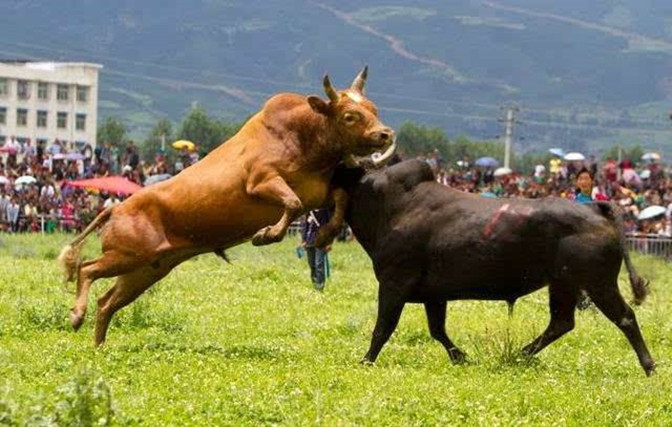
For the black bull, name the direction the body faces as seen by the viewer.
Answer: to the viewer's left

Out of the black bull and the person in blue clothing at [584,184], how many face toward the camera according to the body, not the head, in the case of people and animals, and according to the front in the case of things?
1

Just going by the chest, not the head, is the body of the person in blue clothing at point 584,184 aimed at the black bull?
yes

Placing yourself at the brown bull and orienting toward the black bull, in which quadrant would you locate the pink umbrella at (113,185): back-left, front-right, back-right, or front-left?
back-left

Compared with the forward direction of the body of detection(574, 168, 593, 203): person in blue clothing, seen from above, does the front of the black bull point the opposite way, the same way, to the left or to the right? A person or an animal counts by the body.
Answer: to the right

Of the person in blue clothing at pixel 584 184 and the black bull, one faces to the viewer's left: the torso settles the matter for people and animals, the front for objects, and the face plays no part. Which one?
the black bull

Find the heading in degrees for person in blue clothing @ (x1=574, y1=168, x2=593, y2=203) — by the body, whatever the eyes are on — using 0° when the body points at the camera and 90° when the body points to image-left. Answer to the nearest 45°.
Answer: approximately 0°

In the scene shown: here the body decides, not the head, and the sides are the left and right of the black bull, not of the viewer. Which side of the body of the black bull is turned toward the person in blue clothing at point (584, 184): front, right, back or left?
right

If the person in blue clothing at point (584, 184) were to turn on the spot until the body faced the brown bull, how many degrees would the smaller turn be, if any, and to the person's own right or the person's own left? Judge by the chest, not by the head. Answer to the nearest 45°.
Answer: approximately 45° to the person's own right

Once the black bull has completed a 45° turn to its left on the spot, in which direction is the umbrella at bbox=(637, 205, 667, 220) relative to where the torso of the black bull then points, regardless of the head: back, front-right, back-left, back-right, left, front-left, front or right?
back-right
